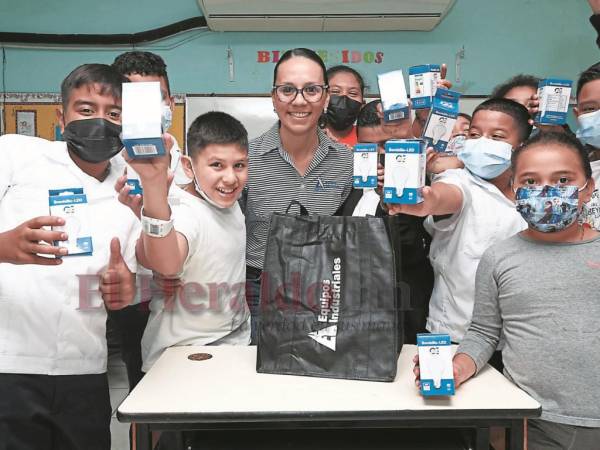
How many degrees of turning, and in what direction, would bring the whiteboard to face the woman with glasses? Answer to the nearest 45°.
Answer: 0° — it already faces them

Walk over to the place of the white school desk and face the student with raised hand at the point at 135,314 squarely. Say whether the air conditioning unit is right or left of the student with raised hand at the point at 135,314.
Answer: right

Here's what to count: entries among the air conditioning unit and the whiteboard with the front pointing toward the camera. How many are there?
2

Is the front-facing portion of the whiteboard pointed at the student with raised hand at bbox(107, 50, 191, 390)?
yes

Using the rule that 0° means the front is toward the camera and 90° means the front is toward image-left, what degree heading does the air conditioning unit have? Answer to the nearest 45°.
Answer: approximately 0°

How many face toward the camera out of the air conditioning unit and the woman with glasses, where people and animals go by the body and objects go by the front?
2

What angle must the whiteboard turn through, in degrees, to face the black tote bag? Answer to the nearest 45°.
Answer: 0° — it already faces it

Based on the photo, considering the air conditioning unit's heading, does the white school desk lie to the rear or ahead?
ahead

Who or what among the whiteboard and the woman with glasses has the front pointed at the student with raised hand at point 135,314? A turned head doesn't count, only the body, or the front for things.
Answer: the whiteboard

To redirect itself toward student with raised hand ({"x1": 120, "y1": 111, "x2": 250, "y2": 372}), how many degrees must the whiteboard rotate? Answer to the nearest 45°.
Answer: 0° — it already faces them

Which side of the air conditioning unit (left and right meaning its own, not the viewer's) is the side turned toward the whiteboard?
back
